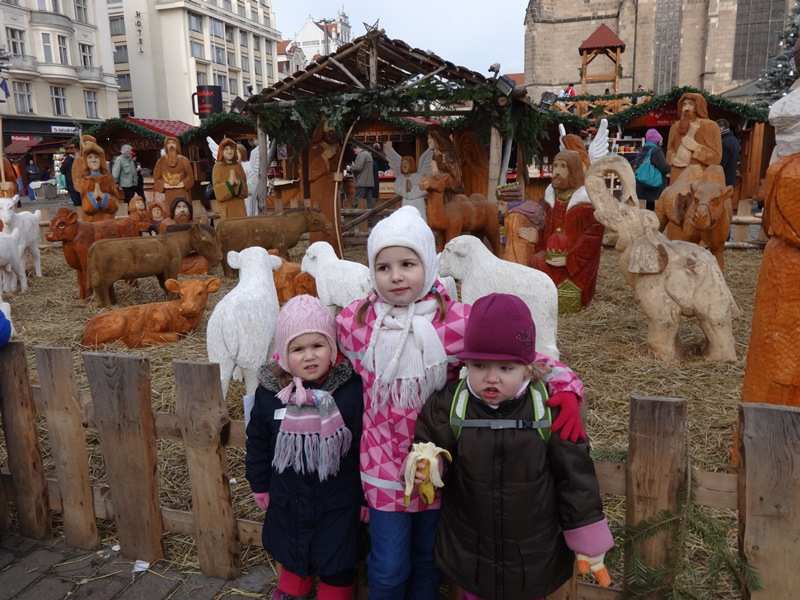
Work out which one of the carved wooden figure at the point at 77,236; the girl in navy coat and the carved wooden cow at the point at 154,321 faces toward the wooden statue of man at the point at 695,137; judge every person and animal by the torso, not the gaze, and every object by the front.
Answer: the carved wooden cow

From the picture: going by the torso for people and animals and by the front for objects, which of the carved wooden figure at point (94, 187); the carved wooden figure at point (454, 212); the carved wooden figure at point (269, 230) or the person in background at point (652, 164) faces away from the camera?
the person in background

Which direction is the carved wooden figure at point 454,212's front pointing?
to the viewer's left

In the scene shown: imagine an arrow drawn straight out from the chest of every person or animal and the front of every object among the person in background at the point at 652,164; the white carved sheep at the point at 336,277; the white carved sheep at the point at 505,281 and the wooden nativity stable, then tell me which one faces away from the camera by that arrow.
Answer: the person in background

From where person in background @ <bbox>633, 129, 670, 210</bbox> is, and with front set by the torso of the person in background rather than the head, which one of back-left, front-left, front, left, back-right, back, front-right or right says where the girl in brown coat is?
back

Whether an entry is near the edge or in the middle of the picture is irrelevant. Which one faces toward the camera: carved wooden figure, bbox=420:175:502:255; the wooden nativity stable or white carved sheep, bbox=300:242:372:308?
the wooden nativity stable

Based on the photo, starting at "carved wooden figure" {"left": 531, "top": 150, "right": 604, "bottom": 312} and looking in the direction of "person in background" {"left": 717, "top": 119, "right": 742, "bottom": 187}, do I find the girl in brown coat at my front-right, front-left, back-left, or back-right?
back-right

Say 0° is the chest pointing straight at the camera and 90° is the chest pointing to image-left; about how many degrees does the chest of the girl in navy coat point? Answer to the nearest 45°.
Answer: approximately 0°
